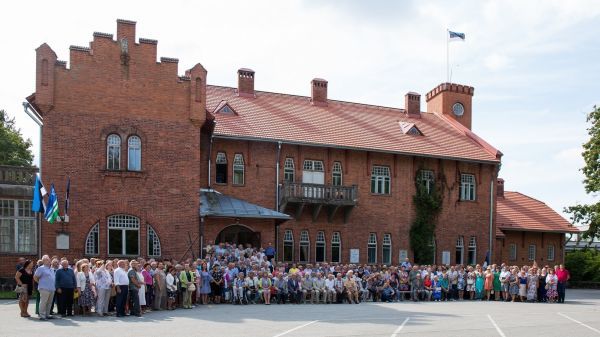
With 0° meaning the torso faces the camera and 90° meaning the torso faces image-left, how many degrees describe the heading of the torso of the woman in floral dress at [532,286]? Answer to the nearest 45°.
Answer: approximately 0°

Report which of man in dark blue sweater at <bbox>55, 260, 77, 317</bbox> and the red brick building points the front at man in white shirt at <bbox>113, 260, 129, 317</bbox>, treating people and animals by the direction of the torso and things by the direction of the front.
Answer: the red brick building

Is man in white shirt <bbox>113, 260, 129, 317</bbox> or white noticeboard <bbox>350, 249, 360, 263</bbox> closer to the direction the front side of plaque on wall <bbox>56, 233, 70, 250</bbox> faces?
the man in white shirt

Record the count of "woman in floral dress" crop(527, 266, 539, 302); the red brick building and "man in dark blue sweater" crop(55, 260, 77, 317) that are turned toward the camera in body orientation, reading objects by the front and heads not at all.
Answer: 3

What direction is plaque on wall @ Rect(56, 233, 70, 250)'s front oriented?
toward the camera

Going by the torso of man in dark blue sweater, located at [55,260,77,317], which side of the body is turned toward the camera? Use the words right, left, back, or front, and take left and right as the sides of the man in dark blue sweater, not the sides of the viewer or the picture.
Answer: front

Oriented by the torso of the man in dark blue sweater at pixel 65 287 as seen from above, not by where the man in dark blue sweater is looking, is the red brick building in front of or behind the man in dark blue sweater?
behind
